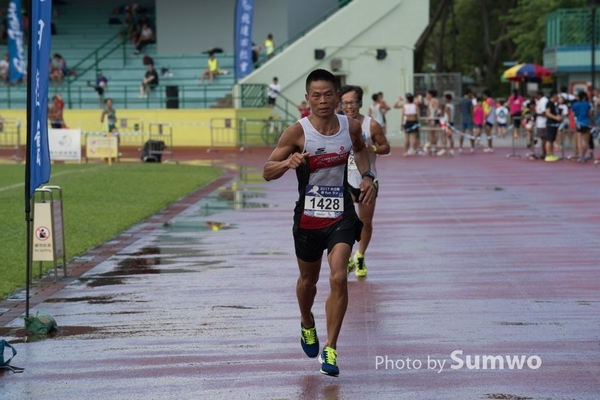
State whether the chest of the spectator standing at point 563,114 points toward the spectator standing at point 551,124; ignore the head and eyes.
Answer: no

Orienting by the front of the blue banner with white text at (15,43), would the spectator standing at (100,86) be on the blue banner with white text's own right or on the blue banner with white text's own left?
on the blue banner with white text's own left

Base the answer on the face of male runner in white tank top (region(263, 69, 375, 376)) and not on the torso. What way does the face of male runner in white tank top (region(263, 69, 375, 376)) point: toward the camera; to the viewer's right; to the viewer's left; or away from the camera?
toward the camera

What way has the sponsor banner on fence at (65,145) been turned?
toward the camera

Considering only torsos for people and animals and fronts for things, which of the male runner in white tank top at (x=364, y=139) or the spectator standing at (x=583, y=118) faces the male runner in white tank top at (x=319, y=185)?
the male runner in white tank top at (x=364, y=139)

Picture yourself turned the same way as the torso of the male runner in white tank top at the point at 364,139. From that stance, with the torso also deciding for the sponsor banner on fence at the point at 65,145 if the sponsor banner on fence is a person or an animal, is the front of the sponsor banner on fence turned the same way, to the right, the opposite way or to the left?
the same way

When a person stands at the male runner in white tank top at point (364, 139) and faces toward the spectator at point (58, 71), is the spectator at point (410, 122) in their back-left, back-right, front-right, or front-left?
front-right

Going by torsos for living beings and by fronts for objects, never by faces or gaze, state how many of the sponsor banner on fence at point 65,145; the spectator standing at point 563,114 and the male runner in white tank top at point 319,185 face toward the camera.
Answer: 2

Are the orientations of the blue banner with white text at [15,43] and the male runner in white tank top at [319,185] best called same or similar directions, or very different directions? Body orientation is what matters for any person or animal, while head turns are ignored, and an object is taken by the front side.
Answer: same or similar directions

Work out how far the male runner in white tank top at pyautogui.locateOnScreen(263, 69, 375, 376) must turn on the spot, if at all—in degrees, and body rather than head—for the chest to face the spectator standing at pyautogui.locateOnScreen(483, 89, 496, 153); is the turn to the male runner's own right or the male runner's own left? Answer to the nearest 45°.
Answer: approximately 180°
